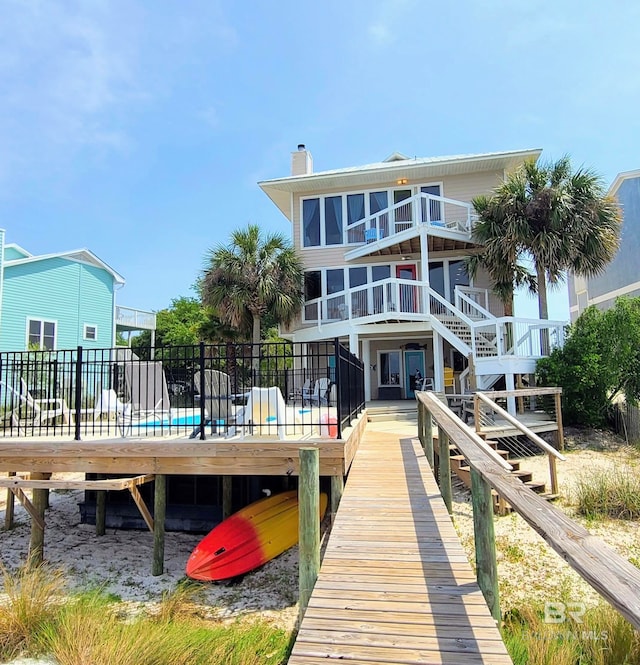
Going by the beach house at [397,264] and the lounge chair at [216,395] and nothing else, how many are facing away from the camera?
1

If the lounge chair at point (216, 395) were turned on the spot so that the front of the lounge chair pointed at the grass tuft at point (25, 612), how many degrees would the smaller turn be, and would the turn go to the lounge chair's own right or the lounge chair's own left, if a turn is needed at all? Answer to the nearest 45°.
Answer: approximately 135° to the lounge chair's own left

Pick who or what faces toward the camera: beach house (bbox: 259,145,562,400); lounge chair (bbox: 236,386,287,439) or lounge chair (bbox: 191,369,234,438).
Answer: the beach house

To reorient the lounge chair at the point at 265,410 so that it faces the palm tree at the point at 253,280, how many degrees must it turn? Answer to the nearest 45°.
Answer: approximately 45° to its right

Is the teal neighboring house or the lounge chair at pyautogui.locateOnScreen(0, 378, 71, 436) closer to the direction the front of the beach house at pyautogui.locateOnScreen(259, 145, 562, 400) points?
the lounge chair

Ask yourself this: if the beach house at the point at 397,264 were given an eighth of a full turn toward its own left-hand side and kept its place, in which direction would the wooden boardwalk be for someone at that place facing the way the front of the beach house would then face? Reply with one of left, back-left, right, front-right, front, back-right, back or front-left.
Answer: front-right

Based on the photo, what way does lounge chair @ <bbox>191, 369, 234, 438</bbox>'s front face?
away from the camera

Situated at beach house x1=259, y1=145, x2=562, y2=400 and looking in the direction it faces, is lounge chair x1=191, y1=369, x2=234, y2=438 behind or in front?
in front

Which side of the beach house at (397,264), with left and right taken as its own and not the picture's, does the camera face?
front

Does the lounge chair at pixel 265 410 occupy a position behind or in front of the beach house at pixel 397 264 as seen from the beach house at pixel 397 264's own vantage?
in front
